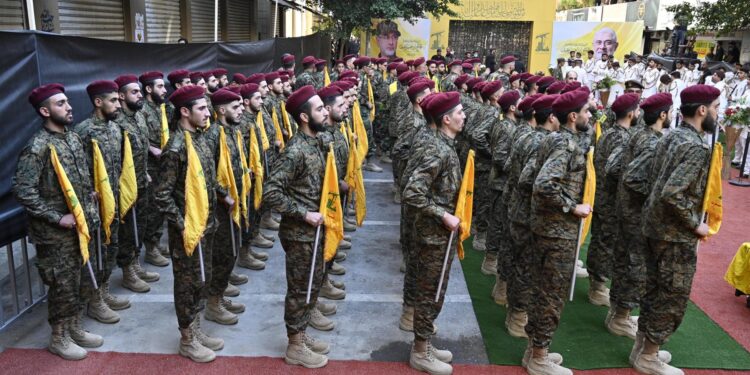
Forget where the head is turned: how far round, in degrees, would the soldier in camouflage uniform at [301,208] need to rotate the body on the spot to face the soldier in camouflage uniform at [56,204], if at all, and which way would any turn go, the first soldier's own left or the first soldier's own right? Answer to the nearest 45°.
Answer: approximately 180°

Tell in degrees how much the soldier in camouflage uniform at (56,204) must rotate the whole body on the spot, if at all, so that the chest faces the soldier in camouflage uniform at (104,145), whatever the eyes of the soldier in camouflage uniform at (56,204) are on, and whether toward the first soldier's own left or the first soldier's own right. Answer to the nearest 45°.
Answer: approximately 90° to the first soldier's own left

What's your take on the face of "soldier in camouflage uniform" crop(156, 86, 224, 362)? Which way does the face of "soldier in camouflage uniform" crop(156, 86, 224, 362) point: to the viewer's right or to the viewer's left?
to the viewer's right
